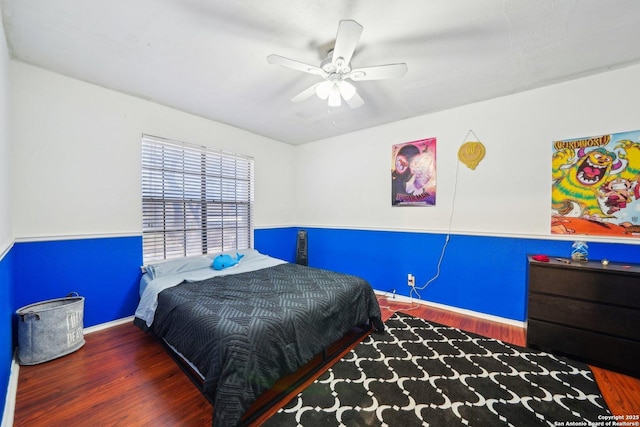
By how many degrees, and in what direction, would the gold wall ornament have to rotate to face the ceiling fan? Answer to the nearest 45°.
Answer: approximately 45° to its right

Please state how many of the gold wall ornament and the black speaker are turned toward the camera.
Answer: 2

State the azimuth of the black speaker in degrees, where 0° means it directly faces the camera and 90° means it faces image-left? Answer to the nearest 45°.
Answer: approximately 0°

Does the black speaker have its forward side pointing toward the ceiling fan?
yes

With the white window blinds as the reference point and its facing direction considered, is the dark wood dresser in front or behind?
in front

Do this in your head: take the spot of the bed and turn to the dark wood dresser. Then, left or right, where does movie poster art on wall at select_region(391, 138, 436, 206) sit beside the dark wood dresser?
left

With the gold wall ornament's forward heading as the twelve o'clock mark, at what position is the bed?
The bed is roughly at 1 o'clock from the gold wall ornament.

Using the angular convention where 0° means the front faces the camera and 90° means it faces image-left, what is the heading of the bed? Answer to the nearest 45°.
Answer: approximately 315°

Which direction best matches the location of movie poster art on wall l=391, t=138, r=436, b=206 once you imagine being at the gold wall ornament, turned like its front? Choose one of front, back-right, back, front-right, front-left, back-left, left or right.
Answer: right

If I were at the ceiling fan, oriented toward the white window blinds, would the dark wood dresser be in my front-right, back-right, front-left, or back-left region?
back-right

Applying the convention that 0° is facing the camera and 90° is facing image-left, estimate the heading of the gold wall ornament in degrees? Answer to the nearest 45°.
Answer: approximately 0°

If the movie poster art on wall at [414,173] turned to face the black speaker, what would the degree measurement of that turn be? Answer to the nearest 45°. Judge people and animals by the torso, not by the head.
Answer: approximately 45° to its right

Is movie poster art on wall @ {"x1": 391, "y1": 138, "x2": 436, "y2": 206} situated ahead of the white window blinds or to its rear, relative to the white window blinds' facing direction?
ahead
